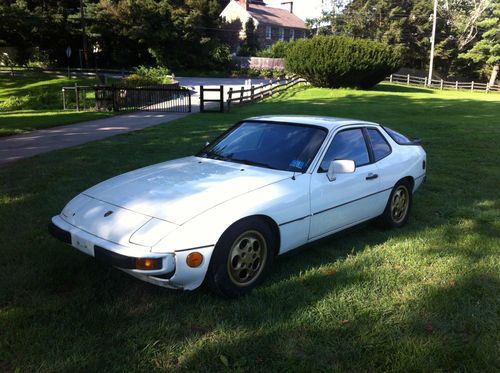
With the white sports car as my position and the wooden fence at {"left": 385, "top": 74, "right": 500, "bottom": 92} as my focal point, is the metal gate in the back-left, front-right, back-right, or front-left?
front-left

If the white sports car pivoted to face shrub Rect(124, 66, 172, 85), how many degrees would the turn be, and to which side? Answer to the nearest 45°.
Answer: approximately 135° to its right

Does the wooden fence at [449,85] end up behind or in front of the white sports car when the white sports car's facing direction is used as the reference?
behind

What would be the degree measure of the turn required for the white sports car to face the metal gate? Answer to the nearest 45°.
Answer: approximately 135° to its right

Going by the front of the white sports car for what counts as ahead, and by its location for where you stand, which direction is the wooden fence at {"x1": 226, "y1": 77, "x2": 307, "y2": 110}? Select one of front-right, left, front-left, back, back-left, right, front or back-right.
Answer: back-right

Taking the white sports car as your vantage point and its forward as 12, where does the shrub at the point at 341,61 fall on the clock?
The shrub is roughly at 5 o'clock from the white sports car.

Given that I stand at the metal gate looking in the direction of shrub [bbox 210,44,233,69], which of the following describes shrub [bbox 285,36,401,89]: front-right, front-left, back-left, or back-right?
front-right

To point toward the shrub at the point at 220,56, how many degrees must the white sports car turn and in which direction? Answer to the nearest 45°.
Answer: approximately 135° to its right

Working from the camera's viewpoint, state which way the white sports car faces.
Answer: facing the viewer and to the left of the viewer

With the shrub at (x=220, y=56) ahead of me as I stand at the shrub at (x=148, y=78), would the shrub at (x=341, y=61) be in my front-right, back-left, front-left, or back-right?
front-right
